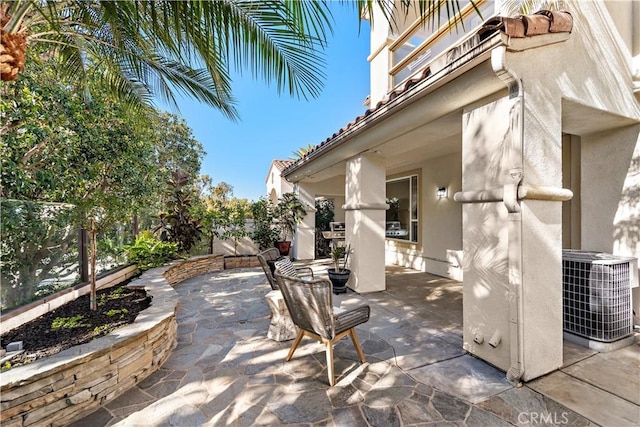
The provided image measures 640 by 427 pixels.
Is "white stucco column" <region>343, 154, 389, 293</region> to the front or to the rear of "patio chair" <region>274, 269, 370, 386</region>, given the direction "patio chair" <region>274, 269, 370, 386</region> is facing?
to the front

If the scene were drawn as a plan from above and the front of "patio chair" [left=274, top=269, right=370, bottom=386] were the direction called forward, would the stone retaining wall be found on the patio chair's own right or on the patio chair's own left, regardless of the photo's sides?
on the patio chair's own left

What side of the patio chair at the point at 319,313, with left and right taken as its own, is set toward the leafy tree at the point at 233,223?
left

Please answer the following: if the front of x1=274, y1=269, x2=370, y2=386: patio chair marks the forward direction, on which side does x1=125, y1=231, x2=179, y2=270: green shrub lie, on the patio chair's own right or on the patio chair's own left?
on the patio chair's own left

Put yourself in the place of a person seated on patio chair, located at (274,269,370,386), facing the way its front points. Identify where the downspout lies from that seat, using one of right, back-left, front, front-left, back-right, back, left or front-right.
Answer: front-right

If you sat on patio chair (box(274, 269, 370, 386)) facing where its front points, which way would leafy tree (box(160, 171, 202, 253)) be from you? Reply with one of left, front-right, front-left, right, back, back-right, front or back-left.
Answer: left

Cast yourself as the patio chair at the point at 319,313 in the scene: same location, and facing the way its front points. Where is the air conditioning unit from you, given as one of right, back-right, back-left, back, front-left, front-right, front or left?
front-right

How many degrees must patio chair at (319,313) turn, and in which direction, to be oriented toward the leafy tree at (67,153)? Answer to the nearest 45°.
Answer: approximately 135° to its left

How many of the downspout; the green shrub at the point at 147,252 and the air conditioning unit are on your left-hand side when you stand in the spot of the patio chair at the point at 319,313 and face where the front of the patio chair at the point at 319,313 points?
1

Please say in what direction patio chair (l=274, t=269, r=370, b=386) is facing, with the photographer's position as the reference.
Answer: facing away from the viewer and to the right of the viewer

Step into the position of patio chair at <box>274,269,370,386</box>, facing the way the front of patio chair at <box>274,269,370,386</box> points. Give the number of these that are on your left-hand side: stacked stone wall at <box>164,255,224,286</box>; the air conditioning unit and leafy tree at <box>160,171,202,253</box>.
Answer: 2

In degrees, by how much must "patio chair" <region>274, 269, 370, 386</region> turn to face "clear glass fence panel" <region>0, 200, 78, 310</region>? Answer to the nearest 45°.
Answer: approximately 135° to its left

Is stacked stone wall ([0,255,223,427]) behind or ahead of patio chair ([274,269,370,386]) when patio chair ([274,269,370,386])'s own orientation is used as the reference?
behind

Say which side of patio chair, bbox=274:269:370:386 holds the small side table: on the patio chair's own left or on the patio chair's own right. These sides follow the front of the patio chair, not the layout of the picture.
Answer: on the patio chair's own left
